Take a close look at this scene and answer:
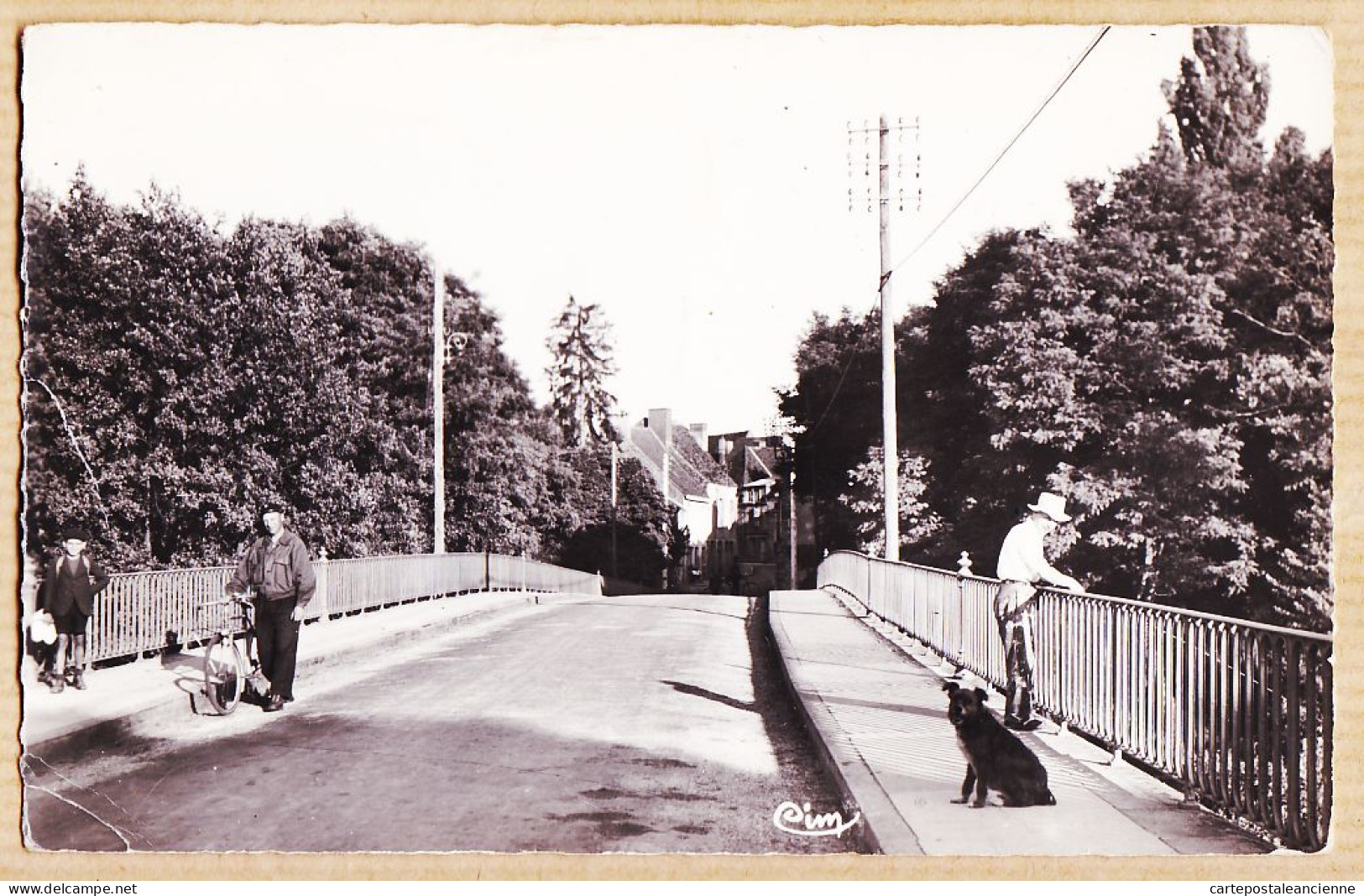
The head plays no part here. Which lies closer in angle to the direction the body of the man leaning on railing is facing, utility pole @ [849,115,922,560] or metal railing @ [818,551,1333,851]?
the metal railing

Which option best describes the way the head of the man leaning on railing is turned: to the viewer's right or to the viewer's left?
to the viewer's right

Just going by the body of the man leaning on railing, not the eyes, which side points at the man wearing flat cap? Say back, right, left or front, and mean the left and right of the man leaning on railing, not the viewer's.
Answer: back

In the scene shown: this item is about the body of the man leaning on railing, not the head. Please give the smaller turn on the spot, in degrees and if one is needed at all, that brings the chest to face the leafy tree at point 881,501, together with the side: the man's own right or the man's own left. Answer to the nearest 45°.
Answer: approximately 90° to the man's own left

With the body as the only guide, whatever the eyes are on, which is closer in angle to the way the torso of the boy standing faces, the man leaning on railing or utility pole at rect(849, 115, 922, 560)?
the man leaning on railing

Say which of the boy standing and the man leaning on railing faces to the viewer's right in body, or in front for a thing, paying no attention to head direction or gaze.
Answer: the man leaning on railing

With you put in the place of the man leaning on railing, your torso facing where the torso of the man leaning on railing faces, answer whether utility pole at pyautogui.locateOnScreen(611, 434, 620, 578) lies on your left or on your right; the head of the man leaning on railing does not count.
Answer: on your left

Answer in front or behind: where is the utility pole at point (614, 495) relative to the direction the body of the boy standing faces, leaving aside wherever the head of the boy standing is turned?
behind

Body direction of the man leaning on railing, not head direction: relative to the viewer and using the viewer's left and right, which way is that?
facing to the right of the viewer

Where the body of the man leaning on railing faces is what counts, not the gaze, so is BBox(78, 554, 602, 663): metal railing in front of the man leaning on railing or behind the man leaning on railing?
behind

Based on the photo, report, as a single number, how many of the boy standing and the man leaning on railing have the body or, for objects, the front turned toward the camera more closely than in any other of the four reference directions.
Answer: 1
